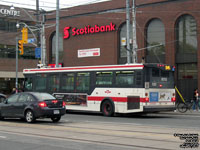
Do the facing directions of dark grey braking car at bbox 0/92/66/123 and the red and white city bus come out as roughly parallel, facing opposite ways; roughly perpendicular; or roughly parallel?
roughly parallel

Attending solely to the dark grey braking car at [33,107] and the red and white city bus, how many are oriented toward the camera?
0

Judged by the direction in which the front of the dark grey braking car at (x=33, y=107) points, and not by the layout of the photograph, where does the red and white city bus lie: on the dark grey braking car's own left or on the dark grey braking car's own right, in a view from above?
on the dark grey braking car's own right

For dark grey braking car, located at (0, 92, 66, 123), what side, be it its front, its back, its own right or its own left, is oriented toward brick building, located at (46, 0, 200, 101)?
right
